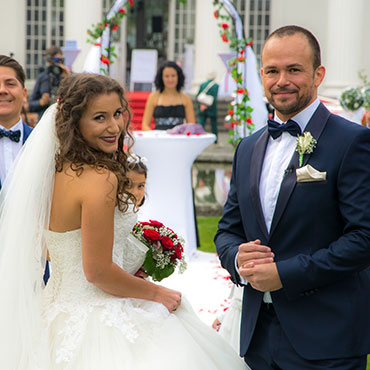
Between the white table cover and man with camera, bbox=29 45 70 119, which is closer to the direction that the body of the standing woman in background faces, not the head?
the white table cover

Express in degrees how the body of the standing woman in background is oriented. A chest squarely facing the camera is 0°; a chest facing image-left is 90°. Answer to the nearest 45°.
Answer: approximately 0°

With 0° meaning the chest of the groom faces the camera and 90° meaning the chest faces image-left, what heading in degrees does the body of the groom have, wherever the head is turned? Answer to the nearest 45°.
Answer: approximately 45°

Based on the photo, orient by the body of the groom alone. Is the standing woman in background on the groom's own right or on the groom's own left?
on the groom's own right

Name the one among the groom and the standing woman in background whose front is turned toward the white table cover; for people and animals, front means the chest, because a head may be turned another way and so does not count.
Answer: the standing woman in background

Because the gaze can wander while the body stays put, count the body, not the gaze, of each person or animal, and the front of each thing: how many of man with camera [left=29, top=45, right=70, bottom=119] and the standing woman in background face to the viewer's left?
0

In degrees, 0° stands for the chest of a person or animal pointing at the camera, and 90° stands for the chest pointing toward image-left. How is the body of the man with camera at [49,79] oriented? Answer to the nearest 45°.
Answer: approximately 315°

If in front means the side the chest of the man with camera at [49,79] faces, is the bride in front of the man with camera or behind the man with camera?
in front

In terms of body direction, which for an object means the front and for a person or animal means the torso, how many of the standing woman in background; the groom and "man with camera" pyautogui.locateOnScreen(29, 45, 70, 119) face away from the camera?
0

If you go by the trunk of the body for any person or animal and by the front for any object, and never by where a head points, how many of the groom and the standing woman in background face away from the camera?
0

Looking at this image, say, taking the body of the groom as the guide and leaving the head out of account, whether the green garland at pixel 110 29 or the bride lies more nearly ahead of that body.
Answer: the bride
